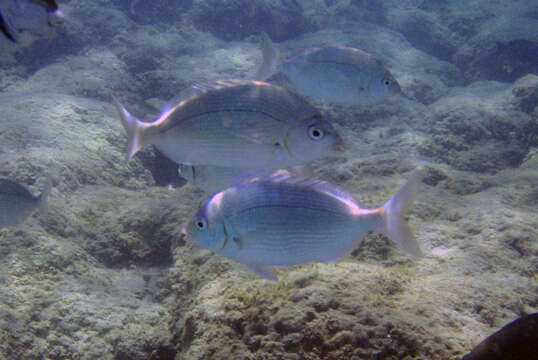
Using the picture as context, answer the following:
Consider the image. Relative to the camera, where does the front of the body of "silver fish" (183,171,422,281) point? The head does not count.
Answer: to the viewer's left

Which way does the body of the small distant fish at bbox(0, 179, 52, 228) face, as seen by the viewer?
to the viewer's left

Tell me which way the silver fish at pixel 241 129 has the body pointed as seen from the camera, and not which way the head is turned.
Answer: to the viewer's right

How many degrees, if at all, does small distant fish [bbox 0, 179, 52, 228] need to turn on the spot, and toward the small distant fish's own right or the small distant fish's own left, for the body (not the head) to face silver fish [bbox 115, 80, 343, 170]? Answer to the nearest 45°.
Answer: approximately 135° to the small distant fish's own left

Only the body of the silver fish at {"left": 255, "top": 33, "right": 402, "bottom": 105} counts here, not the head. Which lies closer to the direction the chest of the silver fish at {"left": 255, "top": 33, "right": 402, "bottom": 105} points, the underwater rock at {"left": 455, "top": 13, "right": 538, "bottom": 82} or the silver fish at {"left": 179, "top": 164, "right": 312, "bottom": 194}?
the underwater rock

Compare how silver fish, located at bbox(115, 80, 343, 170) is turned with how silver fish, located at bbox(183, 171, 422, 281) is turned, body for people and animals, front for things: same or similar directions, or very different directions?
very different directions

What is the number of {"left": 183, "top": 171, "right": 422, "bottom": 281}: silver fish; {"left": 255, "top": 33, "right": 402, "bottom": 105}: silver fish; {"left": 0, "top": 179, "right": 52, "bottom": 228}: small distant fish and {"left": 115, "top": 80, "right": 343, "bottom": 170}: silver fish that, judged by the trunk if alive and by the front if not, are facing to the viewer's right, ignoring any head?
2

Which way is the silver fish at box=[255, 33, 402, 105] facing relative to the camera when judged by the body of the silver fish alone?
to the viewer's right

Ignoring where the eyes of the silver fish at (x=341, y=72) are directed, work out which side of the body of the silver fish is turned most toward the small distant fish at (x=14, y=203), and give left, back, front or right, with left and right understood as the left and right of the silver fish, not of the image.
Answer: back

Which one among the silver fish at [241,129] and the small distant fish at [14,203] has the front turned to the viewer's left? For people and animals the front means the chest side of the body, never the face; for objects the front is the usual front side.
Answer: the small distant fish
